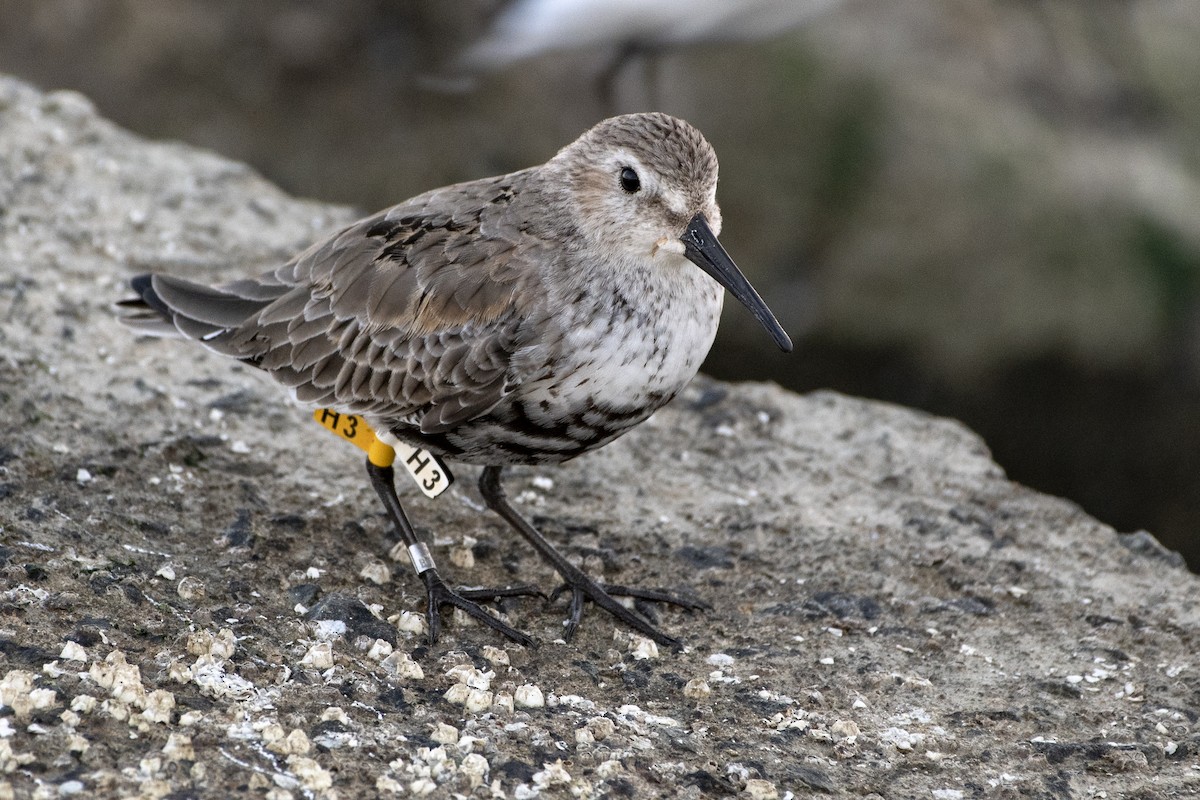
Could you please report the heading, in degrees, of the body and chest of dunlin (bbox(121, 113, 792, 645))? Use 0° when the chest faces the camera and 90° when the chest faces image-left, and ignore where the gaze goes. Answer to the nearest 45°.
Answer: approximately 315°
